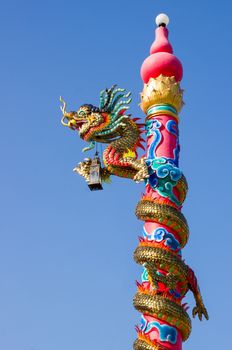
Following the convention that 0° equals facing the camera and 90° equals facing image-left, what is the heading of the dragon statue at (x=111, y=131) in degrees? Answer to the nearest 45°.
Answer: approximately 90°
